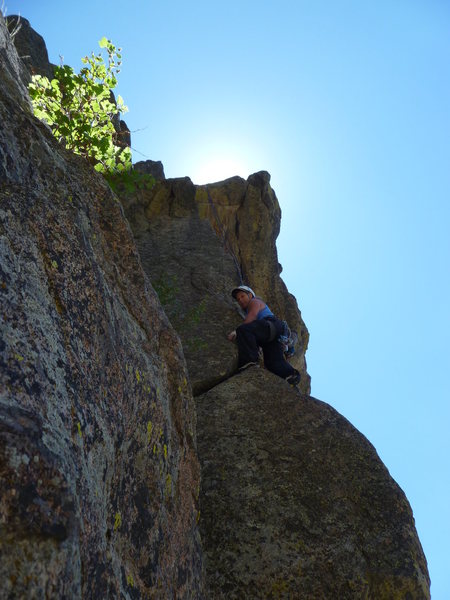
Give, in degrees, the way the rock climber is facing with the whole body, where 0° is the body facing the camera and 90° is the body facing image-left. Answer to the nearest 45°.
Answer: approximately 90°
